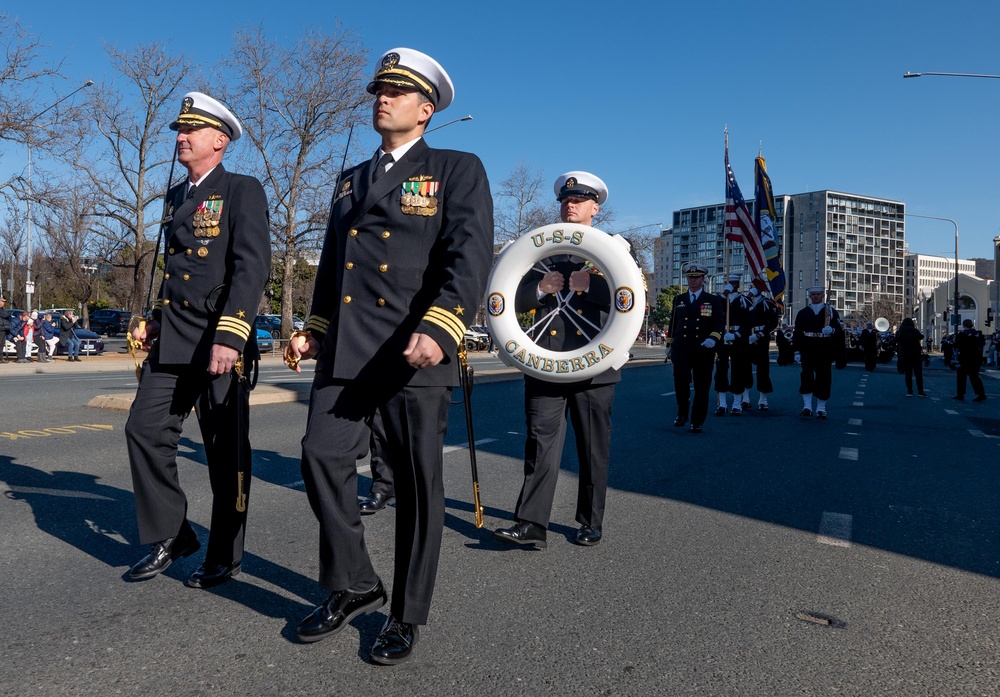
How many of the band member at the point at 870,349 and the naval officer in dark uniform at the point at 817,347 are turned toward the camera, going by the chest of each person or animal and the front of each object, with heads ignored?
2

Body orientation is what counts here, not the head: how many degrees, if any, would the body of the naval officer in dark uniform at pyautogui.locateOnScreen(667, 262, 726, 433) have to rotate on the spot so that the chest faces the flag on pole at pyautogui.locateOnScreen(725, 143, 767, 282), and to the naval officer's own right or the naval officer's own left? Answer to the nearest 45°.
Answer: approximately 180°

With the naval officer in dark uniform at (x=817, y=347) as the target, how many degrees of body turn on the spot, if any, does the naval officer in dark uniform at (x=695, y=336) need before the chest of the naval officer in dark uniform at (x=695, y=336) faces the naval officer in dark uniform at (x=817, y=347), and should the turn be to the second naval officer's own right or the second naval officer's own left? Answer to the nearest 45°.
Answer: approximately 135° to the second naval officer's own left

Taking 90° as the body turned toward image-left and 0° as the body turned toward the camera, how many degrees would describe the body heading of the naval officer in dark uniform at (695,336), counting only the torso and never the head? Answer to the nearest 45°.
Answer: approximately 0°

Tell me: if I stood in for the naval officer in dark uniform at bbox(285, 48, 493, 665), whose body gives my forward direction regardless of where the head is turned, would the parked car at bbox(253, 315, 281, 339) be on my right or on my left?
on my right

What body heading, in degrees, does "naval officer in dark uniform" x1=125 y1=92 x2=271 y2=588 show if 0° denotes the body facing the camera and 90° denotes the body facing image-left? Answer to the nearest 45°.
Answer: approximately 45°

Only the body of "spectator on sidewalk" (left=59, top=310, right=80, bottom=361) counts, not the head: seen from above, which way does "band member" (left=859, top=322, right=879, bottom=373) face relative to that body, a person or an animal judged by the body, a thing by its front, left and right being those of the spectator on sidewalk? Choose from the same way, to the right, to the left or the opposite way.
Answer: to the right

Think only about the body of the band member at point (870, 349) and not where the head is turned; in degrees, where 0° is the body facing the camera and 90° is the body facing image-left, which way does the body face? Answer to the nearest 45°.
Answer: approximately 0°

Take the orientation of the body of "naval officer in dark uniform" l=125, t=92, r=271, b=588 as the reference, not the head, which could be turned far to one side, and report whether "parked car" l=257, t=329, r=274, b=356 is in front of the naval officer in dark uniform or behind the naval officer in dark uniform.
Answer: behind

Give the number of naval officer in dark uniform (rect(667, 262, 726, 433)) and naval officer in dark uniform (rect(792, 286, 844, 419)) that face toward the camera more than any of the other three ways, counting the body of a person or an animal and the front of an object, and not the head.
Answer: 2
